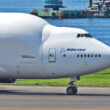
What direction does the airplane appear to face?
to the viewer's right
